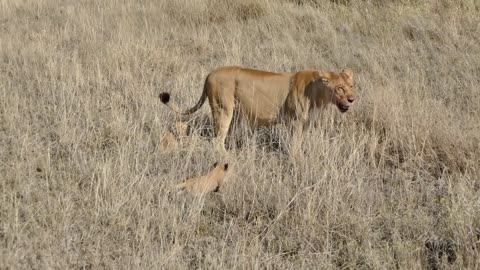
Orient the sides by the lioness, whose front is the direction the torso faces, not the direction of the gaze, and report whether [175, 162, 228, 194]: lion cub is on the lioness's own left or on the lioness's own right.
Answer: on the lioness's own right

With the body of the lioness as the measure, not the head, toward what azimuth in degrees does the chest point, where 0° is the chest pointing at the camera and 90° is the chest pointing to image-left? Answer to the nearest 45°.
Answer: approximately 270°
